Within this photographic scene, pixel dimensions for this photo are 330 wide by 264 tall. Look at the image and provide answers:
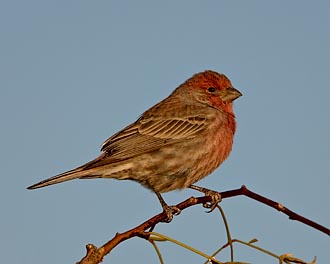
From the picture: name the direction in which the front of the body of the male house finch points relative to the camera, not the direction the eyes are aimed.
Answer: to the viewer's right

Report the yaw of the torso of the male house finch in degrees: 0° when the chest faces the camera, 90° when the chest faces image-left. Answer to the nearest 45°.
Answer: approximately 270°
